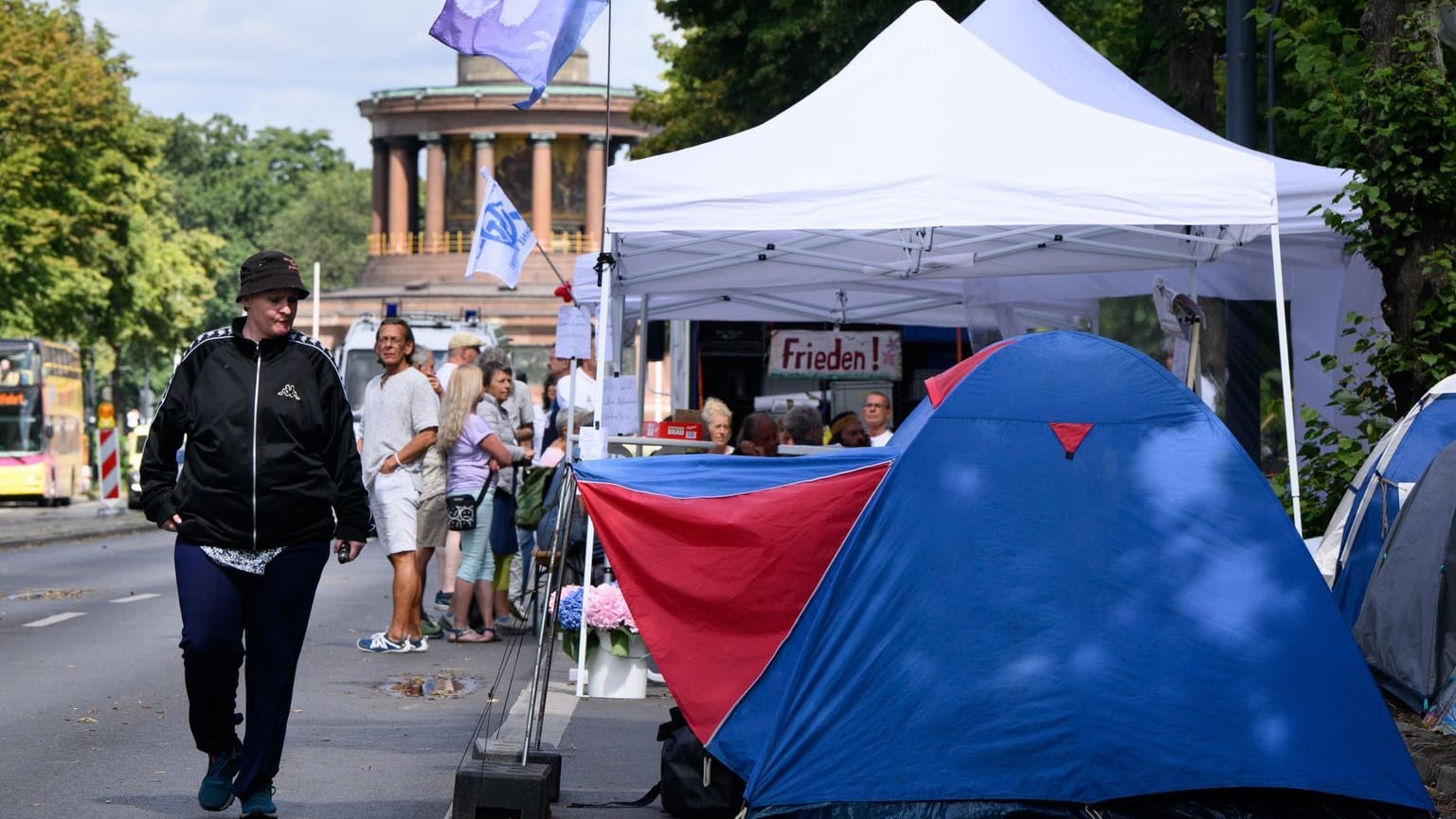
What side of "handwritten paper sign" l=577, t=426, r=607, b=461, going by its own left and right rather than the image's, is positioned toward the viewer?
front

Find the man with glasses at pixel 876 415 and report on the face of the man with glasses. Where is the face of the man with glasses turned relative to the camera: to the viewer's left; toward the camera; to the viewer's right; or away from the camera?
toward the camera

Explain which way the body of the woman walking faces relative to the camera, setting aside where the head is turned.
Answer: toward the camera

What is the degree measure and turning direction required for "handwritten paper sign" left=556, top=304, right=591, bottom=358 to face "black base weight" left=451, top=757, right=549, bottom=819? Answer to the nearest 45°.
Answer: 0° — it already faces it

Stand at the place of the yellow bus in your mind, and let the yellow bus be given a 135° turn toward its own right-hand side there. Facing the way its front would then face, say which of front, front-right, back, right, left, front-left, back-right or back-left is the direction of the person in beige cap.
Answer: back

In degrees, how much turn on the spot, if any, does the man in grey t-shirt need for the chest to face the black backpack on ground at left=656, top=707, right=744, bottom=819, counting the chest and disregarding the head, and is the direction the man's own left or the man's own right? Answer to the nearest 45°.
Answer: approximately 45° to the man's own left

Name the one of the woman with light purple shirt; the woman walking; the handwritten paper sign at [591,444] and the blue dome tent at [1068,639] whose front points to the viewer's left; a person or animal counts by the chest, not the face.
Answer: the blue dome tent

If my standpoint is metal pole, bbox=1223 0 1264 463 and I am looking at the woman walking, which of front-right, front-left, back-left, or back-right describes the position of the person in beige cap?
front-right

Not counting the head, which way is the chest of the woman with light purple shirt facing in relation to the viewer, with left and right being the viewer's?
facing away from the viewer and to the right of the viewer

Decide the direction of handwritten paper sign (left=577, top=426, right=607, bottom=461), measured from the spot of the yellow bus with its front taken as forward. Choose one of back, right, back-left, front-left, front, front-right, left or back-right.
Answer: front-left

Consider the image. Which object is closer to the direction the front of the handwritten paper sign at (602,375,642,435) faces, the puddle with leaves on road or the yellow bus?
the puddle with leaves on road

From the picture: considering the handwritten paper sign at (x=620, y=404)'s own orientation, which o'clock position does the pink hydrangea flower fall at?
The pink hydrangea flower is roughly at 12 o'clock from the handwritten paper sign.

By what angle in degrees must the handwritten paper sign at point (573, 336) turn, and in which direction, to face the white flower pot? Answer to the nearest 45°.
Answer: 0° — it already faces it

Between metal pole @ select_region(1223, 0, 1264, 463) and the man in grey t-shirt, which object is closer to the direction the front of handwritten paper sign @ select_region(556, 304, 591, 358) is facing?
the man in grey t-shirt

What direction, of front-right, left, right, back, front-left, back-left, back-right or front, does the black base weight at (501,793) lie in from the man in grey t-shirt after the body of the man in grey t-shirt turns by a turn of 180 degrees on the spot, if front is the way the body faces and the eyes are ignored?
back-right

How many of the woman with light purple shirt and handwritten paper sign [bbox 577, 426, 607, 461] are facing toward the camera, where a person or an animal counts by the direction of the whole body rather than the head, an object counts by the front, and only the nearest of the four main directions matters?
1

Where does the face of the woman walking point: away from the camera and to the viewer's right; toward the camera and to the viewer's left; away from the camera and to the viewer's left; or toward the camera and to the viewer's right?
toward the camera and to the viewer's right
